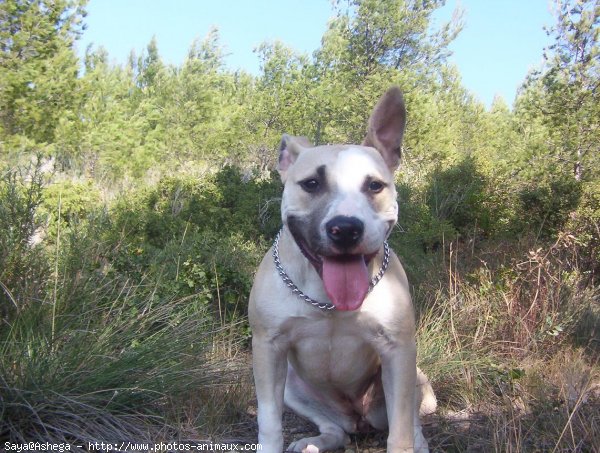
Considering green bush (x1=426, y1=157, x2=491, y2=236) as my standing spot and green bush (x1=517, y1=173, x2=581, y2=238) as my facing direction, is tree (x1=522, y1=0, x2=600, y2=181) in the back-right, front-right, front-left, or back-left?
front-left

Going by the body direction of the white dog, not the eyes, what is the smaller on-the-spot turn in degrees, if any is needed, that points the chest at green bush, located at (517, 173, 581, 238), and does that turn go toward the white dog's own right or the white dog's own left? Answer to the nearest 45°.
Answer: approximately 135° to the white dog's own left

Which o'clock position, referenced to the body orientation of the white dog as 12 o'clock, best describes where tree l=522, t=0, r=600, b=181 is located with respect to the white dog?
The tree is roughly at 7 o'clock from the white dog.

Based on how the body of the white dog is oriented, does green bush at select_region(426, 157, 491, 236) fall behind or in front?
behind

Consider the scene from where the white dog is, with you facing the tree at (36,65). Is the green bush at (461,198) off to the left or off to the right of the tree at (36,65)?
right

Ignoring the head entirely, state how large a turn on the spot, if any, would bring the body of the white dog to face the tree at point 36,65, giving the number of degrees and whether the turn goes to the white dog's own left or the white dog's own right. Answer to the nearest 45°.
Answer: approximately 135° to the white dog's own right

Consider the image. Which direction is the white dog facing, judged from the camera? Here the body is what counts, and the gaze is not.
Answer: toward the camera
